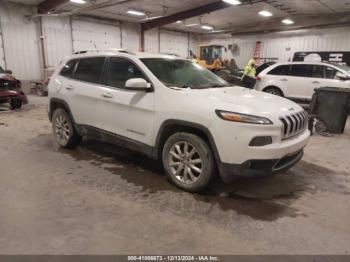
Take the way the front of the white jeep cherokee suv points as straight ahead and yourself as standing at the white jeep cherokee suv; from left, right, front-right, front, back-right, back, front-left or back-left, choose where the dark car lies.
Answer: back

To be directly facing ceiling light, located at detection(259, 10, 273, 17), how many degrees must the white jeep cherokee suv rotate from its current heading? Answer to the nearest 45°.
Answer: approximately 135° to its left

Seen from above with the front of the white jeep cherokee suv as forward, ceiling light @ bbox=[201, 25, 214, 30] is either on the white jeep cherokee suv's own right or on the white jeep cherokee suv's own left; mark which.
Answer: on the white jeep cherokee suv's own left

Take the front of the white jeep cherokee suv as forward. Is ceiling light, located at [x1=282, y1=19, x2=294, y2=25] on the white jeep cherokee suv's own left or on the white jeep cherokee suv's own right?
on the white jeep cherokee suv's own left

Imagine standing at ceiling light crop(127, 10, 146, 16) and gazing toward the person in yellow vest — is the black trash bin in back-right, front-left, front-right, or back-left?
front-right

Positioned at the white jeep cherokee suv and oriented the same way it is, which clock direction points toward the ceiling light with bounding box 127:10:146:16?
The ceiling light is roughly at 7 o'clock from the white jeep cherokee suv.

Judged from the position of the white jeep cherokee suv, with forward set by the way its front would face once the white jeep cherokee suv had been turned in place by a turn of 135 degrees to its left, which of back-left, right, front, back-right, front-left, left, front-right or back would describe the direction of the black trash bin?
front-right

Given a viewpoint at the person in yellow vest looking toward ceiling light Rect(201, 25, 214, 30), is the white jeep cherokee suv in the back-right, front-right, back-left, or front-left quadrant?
back-left

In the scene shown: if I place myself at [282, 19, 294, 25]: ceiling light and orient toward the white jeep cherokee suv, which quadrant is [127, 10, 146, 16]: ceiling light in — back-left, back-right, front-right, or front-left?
front-right

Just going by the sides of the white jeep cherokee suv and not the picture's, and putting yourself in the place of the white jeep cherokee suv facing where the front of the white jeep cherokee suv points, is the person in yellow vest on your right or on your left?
on your left
